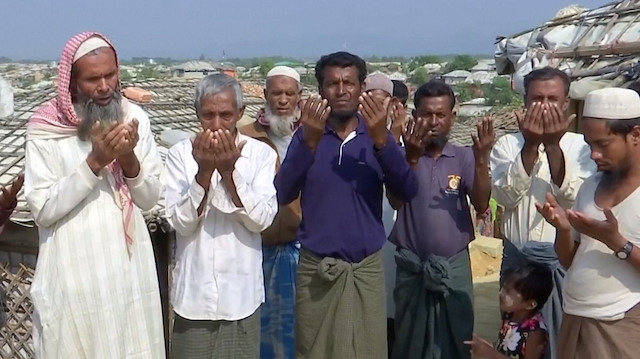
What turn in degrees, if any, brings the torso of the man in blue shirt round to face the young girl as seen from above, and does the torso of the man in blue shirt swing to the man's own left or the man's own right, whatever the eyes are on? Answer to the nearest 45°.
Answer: approximately 90° to the man's own left

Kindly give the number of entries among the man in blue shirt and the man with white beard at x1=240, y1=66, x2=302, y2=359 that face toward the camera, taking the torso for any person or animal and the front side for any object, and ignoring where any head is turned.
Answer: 2

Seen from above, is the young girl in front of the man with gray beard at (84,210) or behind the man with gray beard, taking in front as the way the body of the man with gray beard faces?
in front

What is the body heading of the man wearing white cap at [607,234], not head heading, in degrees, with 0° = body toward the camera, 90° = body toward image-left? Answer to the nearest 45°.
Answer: approximately 45°

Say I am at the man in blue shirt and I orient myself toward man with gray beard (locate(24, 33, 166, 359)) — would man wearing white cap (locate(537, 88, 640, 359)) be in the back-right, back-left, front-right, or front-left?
back-left

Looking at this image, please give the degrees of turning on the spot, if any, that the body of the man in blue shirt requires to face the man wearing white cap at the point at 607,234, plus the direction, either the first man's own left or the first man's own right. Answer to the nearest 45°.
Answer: approximately 45° to the first man's own left

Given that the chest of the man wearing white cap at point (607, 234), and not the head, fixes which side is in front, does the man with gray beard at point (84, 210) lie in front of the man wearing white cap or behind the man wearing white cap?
in front

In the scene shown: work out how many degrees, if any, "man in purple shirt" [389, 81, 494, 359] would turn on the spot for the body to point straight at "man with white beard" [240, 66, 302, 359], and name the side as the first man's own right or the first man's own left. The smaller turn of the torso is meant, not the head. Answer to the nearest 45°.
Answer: approximately 90° to the first man's own right

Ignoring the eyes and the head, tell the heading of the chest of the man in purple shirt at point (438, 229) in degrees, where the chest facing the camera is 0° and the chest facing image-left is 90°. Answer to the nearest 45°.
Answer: approximately 0°

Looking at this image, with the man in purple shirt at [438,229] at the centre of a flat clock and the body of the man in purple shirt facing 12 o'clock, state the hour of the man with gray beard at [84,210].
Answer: The man with gray beard is roughly at 2 o'clock from the man in purple shirt.

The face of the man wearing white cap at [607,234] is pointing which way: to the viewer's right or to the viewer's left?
to the viewer's left

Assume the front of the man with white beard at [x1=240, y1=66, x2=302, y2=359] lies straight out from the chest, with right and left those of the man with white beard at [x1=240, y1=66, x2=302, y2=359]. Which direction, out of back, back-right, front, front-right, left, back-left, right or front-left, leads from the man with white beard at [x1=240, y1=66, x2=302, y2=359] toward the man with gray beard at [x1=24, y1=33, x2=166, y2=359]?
front-right
